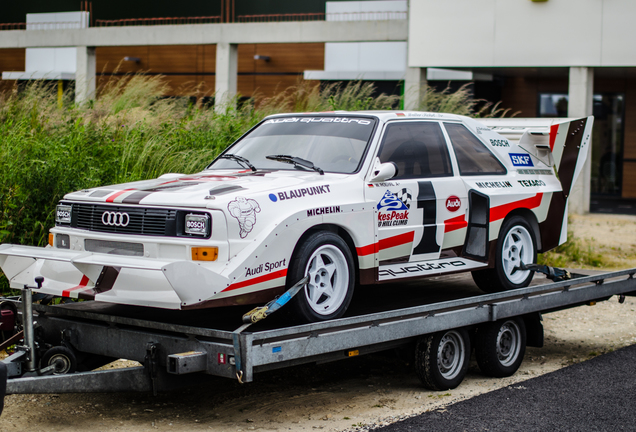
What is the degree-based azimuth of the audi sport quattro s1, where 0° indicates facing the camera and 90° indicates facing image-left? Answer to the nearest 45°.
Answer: approximately 45°

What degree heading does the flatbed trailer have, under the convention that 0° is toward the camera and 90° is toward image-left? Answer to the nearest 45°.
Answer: approximately 45°
